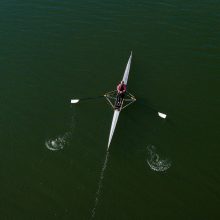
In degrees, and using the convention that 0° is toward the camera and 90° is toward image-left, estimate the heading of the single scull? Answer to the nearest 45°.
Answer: approximately 180°
